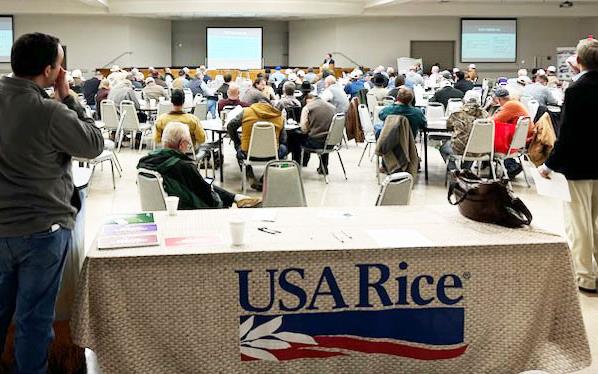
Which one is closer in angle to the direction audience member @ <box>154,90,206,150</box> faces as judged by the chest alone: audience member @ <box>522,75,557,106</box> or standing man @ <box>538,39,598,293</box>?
the audience member

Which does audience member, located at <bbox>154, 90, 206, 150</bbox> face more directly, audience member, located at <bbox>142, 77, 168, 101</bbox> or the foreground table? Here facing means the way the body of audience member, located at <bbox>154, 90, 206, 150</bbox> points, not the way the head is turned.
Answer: the audience member

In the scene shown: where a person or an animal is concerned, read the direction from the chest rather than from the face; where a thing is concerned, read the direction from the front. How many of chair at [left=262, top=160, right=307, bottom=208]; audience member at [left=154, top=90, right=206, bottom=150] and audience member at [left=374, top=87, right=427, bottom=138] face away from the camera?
3

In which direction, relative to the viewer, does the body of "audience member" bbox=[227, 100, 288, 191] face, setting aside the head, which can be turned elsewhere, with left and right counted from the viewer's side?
facing away from the viewer

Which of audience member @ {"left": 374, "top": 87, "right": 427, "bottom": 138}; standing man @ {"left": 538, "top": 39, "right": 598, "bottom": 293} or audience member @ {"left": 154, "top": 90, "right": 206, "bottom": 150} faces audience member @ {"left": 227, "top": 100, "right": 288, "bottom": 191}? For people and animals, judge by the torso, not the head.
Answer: the standing man

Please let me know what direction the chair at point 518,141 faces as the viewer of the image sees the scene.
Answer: facing away from the viewer and to the left of the viewer

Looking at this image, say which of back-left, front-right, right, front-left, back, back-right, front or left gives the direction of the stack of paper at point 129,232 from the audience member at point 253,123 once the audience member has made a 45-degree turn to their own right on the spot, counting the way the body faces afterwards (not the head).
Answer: back-right

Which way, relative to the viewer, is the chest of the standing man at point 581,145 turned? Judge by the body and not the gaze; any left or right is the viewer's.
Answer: facing away from the viewer and to the left of the viewer

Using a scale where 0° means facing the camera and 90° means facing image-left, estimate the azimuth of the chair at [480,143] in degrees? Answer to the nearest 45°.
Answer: approximately 135°

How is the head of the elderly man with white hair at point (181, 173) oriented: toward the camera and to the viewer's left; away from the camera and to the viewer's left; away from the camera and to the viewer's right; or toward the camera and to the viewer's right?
away from the camera and to the viewer's right

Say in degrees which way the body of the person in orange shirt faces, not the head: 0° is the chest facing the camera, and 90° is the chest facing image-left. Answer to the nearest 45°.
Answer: approximately 135°

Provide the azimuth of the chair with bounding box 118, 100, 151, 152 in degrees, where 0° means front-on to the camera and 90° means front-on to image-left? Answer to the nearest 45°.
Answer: approximately 225°

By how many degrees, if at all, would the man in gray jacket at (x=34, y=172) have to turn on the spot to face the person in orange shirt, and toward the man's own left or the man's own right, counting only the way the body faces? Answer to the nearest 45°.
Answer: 0° — they already face them
